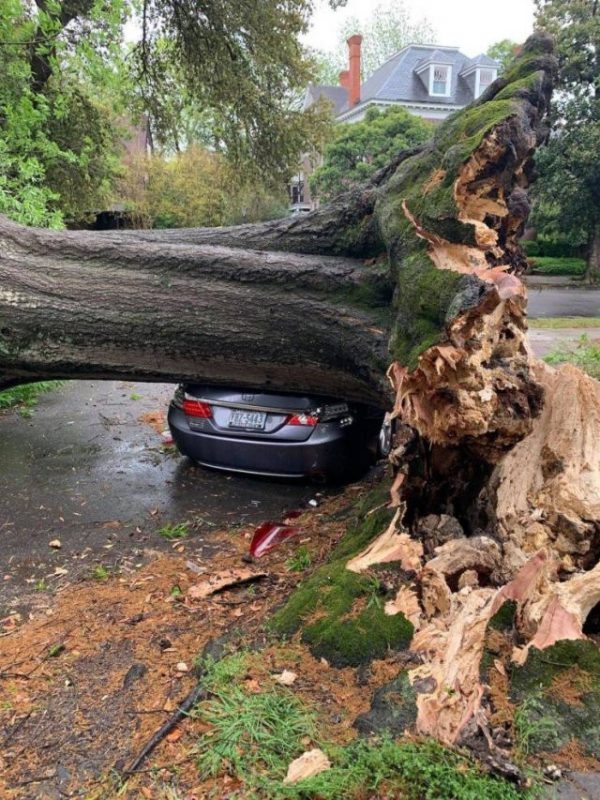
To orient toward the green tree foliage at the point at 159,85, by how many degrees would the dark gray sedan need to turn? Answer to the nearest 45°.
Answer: approximately 45° to its left

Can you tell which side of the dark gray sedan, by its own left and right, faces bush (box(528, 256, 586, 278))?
front

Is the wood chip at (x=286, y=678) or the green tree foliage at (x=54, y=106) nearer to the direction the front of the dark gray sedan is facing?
the green tree foliage

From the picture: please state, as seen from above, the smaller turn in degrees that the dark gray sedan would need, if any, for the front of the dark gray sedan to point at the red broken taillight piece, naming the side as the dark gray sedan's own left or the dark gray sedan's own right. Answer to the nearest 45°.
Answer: approximately 135° to the dark gray sedan's own right

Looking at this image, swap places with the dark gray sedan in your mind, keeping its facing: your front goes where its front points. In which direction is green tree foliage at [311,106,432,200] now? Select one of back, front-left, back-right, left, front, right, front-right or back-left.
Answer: front-left

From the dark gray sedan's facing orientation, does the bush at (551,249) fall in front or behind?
in front

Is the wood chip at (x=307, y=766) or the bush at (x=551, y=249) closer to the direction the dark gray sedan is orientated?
the bush

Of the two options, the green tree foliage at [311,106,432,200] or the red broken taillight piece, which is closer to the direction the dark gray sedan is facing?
the green tree foliage

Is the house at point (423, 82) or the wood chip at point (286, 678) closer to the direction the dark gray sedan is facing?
the house

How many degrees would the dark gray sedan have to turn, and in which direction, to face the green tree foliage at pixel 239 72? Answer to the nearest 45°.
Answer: approximately 45° to its left

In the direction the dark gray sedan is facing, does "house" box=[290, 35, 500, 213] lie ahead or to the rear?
ahead

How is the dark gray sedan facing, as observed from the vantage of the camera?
facing away from the viewer and to the right of the viewer

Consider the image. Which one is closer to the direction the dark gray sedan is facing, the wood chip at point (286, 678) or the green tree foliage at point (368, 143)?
the green tree foliage

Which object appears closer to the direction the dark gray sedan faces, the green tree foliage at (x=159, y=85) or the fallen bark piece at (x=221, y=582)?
the green tree foliage

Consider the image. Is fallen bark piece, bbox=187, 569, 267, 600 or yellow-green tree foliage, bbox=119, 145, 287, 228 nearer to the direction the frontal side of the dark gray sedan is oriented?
the yellow-green tree foliage

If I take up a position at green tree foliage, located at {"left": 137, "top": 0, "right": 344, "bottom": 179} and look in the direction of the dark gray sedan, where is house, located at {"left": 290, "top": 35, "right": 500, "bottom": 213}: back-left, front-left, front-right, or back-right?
back-left
